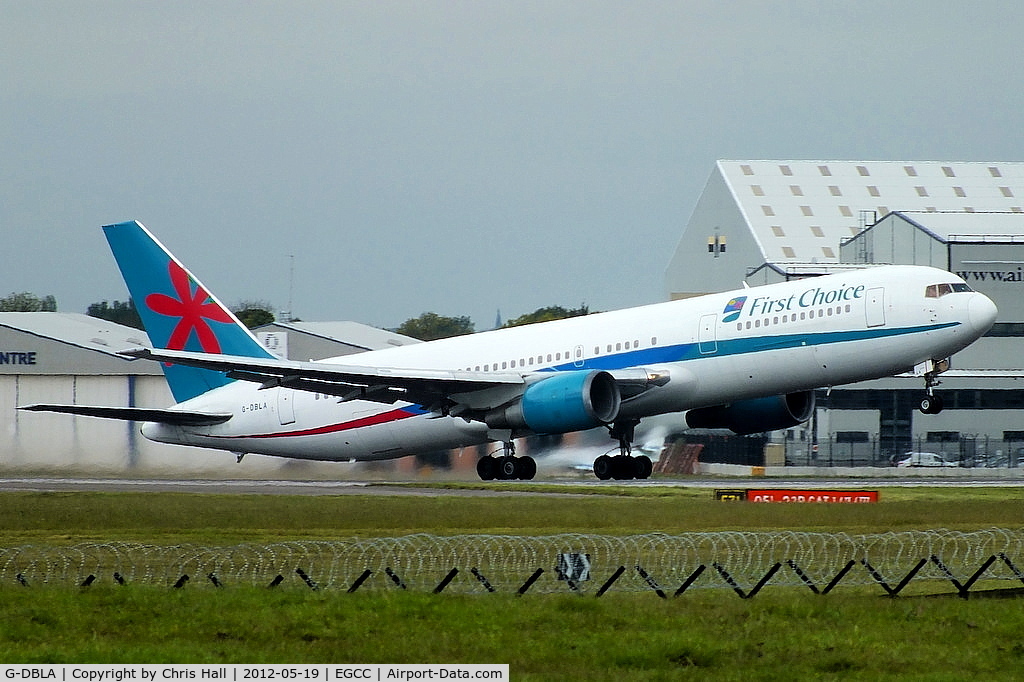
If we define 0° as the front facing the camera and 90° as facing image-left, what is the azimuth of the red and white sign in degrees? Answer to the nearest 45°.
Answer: approximately 0°

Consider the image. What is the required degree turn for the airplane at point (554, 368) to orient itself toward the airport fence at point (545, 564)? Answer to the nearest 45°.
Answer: approximately 45° to its right

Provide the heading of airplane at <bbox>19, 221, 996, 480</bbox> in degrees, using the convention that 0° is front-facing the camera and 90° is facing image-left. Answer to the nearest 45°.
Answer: approximately 315°
